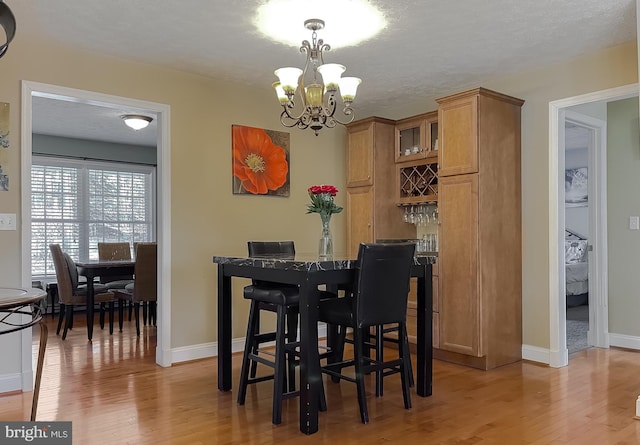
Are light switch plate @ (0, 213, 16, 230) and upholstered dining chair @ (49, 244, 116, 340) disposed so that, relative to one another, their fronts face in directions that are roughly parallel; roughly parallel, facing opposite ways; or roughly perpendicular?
roughly perpendicular

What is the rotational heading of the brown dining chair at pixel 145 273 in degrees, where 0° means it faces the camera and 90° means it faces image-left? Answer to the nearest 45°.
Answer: approximately 135°

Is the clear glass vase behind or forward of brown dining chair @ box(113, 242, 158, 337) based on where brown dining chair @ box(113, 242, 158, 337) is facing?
behind

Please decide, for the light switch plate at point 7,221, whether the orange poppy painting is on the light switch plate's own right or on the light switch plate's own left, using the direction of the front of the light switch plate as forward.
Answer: on the light switch plate's own left

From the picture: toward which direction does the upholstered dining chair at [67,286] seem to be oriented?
to the viewer's right

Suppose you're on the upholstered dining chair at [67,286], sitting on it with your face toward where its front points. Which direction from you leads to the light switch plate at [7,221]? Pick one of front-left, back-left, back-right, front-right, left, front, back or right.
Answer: right

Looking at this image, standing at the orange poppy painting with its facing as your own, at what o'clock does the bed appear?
The bed is roughly at 10 o'clock from the orange poppy painting.

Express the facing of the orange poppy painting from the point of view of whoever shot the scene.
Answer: facing the viewer and to the right of the viewer

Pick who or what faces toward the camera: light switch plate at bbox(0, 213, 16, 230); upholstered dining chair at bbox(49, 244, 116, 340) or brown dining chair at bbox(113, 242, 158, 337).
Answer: the light switch plate

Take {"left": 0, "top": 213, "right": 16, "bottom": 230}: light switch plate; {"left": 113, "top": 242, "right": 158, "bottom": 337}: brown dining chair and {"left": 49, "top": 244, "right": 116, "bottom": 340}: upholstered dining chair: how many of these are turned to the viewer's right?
1

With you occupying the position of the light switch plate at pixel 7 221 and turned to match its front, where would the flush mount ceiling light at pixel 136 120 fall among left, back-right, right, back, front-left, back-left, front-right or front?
back-left

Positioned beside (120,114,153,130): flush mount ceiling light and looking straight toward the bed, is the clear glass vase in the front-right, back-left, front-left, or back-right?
front-right

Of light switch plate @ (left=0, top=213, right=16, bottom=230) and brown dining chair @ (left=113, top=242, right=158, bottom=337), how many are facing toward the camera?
1

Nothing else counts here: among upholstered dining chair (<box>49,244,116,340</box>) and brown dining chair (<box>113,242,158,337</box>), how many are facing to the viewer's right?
1

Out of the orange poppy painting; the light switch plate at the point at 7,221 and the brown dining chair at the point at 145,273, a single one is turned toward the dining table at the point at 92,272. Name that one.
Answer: the brown dining chair

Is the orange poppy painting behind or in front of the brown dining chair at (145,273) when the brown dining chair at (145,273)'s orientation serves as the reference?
behind

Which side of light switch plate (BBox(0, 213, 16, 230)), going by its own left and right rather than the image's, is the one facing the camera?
front
